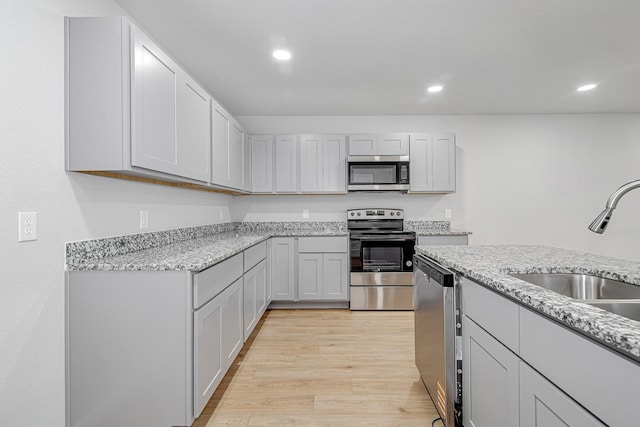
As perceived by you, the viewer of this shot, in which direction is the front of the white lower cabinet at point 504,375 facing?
facing the viewer and to the left of the viewer

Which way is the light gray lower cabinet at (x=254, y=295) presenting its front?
to the viewer's right

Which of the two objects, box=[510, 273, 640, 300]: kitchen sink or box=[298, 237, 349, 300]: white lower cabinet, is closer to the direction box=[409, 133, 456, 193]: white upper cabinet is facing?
the kitchen sink

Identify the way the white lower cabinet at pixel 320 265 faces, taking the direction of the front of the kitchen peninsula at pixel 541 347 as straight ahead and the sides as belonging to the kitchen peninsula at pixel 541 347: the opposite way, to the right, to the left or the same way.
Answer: to the left

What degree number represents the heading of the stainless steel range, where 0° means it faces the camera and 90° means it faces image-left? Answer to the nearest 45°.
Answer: approximately 0°

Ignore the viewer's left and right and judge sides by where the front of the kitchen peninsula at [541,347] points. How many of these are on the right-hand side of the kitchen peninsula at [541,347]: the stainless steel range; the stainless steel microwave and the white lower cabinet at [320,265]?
3

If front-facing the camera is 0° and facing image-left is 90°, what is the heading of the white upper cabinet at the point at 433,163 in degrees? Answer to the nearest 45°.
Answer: approximately 0°

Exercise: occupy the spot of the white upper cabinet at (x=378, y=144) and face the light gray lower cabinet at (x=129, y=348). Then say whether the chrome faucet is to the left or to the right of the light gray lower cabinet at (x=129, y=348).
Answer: left

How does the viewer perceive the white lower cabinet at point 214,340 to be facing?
facing to the right of the viewer
